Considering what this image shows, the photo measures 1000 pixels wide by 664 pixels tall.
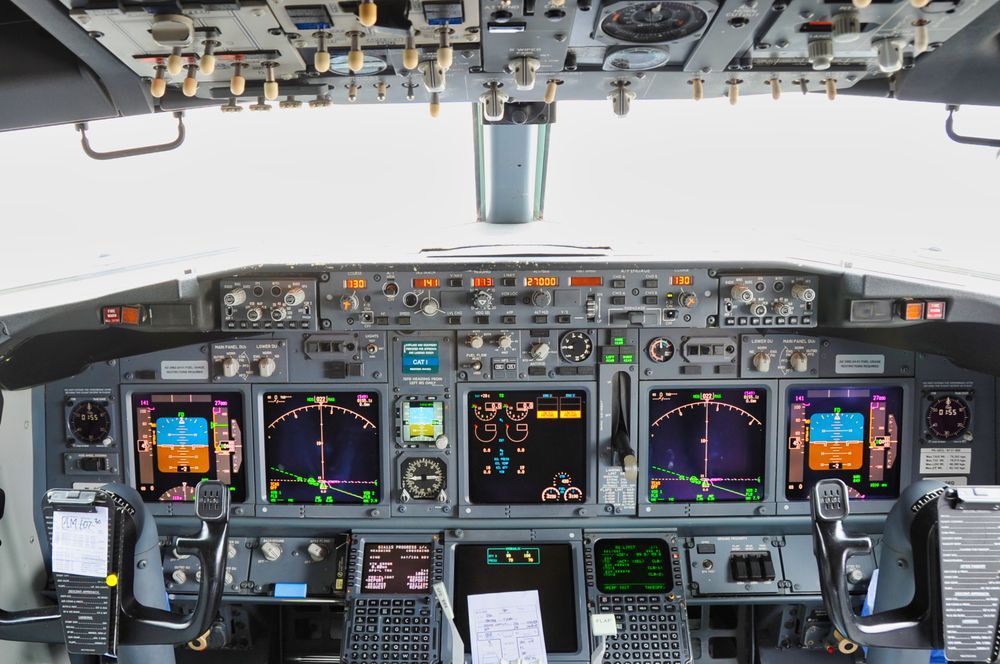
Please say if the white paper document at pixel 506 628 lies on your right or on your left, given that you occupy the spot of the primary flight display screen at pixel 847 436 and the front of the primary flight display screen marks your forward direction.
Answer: on your right

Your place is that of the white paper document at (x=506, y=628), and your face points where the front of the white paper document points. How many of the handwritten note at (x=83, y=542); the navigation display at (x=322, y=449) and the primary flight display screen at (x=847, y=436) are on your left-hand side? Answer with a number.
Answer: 1

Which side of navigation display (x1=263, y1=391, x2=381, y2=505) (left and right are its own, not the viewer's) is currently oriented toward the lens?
front

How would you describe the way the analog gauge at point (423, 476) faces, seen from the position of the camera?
facing the viewer

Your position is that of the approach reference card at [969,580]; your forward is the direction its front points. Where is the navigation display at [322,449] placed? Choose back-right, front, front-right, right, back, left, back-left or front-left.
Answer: right

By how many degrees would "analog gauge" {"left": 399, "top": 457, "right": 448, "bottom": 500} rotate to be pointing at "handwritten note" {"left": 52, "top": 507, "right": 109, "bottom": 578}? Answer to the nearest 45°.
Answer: approximately 45° to its right

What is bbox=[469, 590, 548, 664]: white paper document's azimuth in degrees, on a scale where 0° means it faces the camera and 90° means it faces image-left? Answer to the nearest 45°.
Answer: approximately 0°

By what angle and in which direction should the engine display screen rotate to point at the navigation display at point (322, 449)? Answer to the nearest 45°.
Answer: approximately 90° to its right

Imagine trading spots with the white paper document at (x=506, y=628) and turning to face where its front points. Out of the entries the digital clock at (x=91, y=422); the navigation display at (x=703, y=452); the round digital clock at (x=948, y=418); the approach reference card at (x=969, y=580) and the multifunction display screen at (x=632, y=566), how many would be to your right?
1

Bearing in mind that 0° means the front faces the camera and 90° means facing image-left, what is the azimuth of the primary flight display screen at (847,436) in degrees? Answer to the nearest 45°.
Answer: approximately 0°

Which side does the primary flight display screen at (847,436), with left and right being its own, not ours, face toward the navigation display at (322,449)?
right

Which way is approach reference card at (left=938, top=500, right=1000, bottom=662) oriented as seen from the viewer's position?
toward the camera

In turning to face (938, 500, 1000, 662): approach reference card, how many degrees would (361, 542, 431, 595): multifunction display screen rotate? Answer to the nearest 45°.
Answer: approximately 45° to its left

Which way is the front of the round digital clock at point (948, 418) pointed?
toward the camera

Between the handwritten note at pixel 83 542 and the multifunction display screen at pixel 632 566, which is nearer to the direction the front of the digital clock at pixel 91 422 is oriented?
the handwritten note

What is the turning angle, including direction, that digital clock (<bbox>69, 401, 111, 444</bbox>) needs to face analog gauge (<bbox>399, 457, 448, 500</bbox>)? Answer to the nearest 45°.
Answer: approximately 45° to its left
